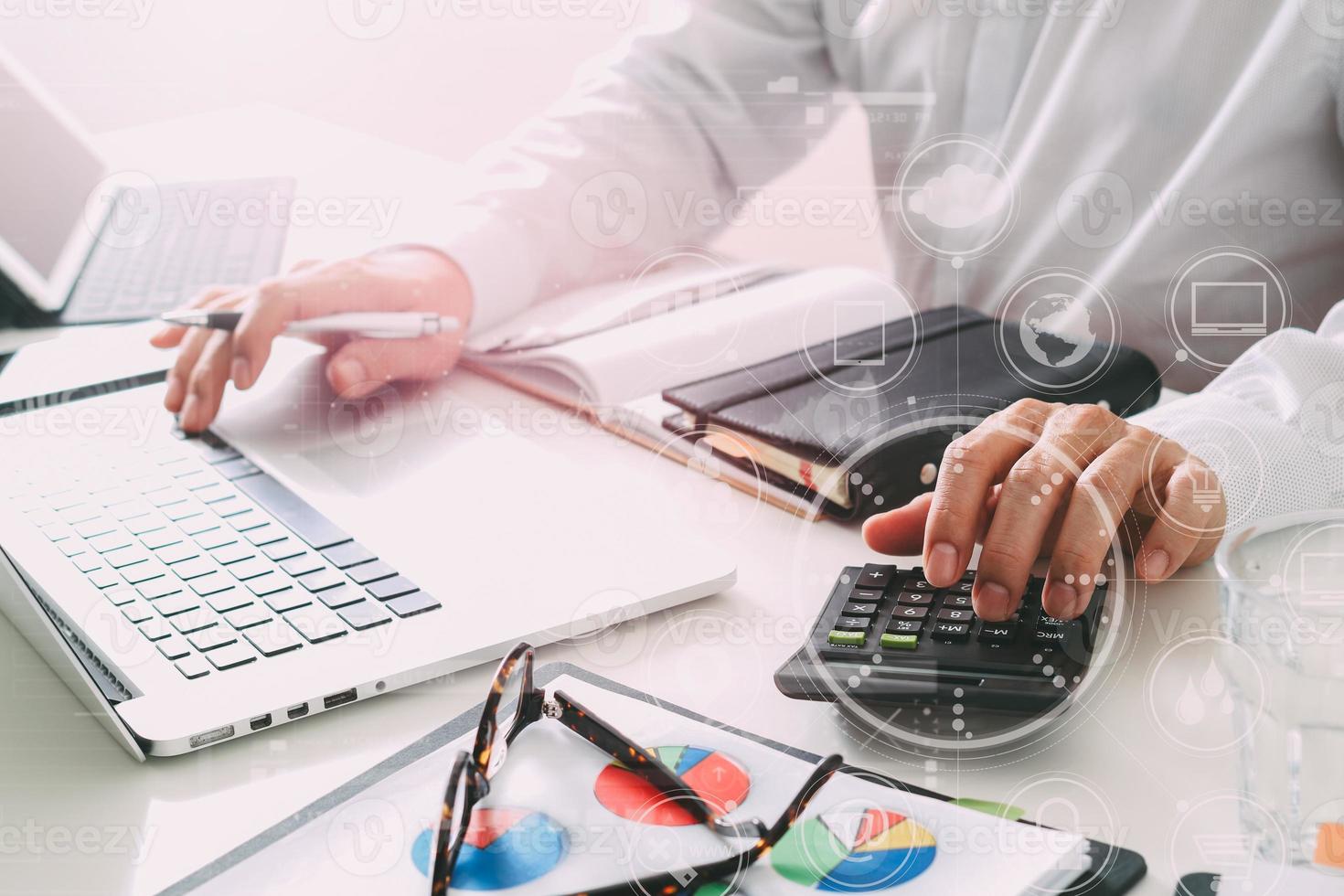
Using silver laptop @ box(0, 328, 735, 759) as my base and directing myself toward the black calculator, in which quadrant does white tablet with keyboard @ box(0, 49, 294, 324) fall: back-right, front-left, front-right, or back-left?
back-left

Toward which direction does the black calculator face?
away from the camera

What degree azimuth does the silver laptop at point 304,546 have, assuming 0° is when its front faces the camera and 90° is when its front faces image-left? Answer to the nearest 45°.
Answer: approximately 225°

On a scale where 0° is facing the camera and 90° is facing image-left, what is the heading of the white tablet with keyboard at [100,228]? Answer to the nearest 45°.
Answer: approximately 270°

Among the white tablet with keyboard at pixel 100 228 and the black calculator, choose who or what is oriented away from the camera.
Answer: the black calculator

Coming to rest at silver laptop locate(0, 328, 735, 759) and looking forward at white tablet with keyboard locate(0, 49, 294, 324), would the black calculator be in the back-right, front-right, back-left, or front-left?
back-right

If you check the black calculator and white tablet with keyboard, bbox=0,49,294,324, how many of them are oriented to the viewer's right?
1
